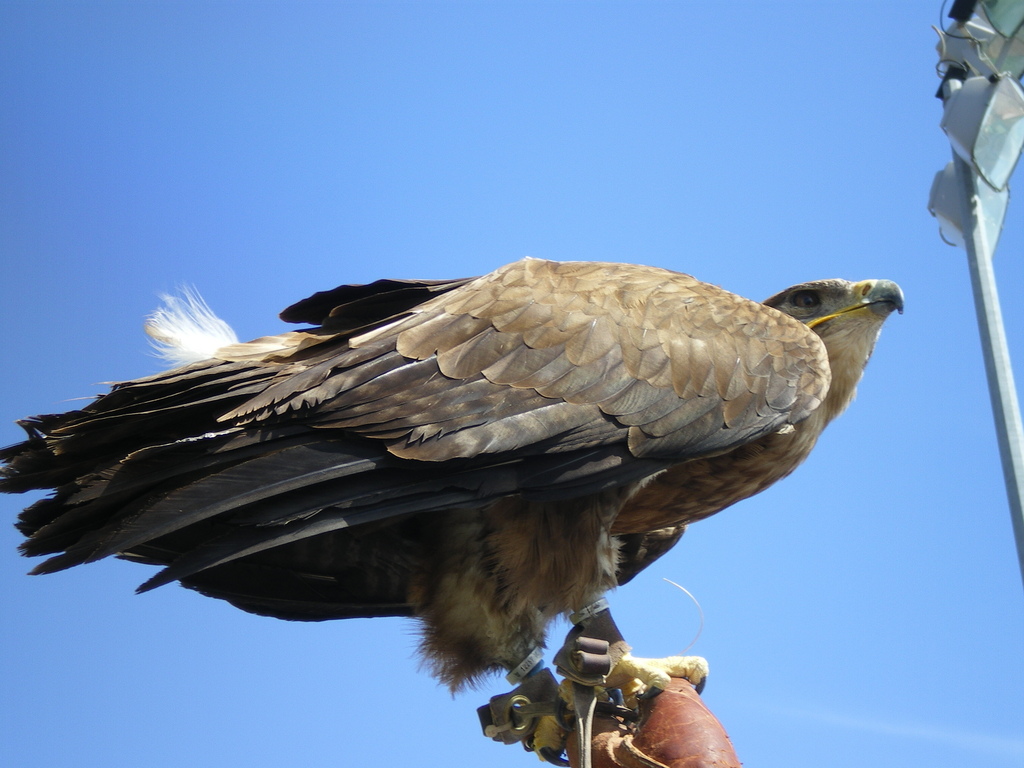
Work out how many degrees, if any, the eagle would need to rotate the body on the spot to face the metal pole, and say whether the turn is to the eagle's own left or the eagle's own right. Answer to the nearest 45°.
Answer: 0° — it already faces it

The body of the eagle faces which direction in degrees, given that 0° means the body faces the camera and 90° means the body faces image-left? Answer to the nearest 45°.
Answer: approximately 270°
